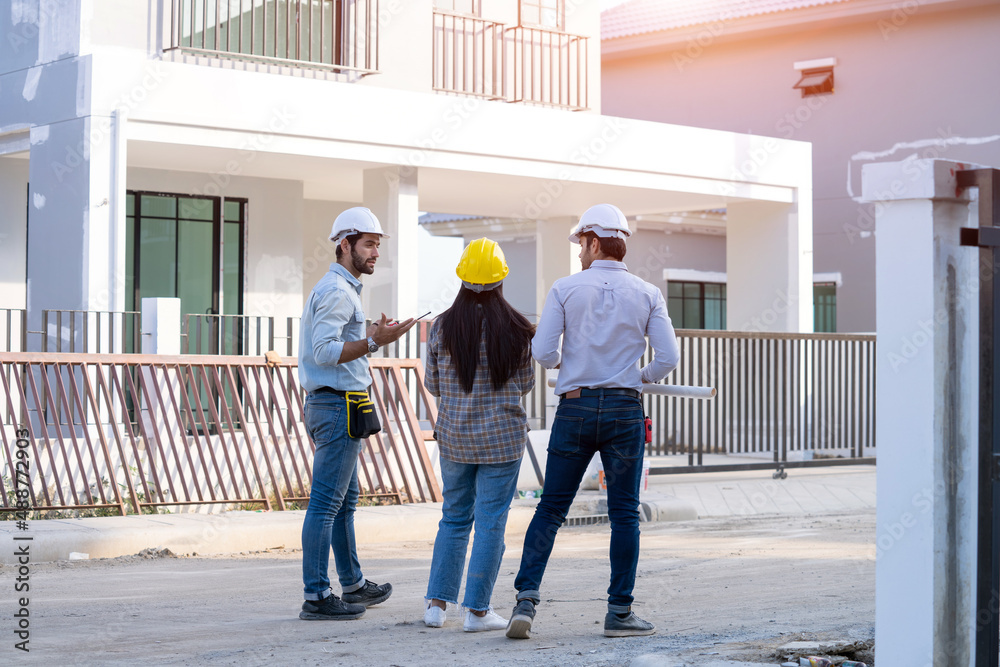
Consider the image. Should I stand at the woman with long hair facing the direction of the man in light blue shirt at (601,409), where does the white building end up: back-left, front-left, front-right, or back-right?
back-left

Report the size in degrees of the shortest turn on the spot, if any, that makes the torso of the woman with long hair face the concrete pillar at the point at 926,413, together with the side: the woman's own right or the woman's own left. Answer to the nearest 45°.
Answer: approximately 135° to the woman's own right

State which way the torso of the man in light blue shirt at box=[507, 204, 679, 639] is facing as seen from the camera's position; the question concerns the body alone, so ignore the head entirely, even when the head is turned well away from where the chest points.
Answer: away from the camera

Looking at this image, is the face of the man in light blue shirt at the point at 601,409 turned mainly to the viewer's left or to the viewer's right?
to the viewer's left

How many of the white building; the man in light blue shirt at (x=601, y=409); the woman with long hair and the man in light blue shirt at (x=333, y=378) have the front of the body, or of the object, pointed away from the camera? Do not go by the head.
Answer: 2

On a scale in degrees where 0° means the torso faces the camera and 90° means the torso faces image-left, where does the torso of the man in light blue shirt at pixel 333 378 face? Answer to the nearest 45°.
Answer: approximately 270°

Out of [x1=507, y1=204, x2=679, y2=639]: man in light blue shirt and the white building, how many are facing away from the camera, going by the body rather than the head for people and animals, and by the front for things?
1

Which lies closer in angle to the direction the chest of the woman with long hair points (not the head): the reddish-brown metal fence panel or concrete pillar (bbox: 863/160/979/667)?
the reddish-brown metal fence panel

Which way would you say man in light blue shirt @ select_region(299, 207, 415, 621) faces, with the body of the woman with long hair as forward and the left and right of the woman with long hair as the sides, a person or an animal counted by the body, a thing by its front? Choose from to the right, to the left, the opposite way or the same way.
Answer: to the right

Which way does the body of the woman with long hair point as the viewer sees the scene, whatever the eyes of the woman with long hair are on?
away from the camera
